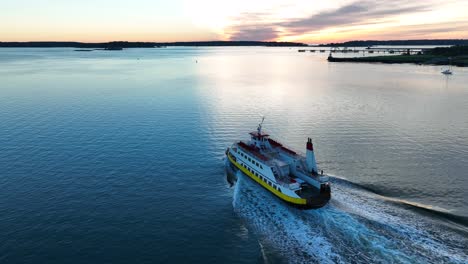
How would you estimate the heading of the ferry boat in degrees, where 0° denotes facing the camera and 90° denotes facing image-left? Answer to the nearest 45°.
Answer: approximately 135°
